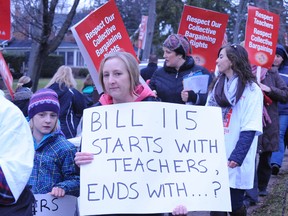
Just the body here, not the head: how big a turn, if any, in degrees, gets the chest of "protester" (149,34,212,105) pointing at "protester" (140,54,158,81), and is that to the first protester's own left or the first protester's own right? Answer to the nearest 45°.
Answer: approximately 135° to the first protester's own right

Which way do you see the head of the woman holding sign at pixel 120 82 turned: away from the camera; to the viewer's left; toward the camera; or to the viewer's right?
toward the camera

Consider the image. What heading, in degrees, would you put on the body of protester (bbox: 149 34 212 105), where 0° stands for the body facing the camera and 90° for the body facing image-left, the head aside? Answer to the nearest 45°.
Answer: approximately 45°

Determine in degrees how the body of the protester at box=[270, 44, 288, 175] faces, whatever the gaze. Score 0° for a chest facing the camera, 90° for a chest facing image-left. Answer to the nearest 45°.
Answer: approximately 90°

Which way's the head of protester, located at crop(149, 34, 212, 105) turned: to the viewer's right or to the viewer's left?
to the viewer's left

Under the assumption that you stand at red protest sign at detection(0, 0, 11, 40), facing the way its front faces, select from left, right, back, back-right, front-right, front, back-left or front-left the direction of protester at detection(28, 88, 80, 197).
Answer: front

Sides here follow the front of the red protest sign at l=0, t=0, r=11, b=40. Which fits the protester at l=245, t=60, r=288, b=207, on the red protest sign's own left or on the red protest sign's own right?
on the red protest sign's own left

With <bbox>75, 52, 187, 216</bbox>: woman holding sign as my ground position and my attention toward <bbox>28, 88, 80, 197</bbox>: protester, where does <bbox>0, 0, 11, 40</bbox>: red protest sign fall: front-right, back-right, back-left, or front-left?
front-right

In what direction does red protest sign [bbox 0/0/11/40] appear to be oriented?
toward the camera

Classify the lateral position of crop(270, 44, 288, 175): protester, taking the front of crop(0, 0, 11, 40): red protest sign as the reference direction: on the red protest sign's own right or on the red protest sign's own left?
on the red protest sign's own left

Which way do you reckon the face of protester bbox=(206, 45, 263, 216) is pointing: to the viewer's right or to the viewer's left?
to the viewer's left

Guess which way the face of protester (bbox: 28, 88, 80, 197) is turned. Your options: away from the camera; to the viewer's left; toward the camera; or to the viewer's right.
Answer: toward the camera
